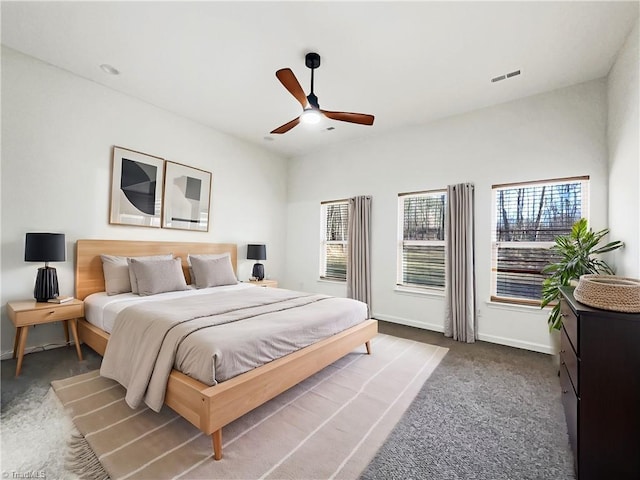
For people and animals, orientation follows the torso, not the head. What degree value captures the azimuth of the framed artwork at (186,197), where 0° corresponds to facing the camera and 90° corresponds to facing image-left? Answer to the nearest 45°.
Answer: approximately 315°

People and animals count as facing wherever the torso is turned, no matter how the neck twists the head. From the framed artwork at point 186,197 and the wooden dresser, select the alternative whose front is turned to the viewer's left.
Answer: the wooden dresser

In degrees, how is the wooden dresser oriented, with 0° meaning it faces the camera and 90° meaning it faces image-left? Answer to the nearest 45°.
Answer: approximately 90°

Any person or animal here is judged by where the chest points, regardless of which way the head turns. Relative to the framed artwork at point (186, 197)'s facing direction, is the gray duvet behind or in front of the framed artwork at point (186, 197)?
in front

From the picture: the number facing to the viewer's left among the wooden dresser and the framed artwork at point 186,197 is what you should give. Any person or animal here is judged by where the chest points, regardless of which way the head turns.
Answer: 1

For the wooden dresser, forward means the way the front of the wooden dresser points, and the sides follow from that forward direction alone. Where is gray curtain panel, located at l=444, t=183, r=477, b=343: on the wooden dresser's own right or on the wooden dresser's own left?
on the wooden dresser's own right

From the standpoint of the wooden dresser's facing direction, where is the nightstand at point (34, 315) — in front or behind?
in front

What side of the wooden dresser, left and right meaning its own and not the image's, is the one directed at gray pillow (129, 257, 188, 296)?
front

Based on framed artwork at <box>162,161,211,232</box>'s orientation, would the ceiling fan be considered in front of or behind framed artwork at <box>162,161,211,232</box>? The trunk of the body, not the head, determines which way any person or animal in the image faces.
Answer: in front
